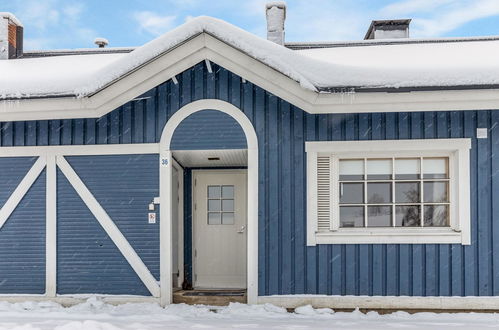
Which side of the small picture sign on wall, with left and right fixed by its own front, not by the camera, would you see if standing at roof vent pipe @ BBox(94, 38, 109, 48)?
back

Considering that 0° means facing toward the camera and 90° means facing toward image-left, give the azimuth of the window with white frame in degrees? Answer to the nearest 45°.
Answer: approximately 0°

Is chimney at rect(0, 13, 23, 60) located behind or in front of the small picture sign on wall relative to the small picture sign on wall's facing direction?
behind
